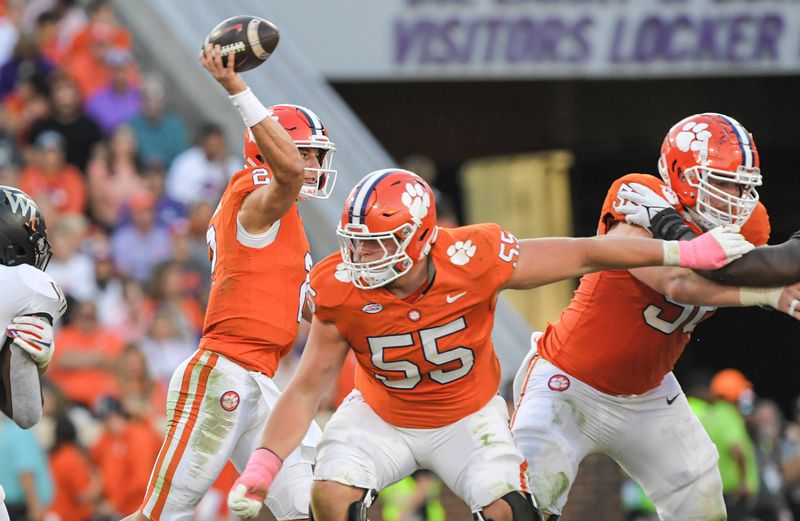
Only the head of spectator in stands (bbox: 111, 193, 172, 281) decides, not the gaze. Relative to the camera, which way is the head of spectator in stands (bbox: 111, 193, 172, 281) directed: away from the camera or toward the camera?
toward the camera

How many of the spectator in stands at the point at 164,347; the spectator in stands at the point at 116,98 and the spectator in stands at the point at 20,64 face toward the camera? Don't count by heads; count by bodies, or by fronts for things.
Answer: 3

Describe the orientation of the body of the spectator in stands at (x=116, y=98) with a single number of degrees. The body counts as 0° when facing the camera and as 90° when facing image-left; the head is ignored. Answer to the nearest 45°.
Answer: approximately 0°

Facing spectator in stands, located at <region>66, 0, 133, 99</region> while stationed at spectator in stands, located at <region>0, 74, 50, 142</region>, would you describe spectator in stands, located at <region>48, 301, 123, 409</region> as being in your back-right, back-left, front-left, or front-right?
back-right

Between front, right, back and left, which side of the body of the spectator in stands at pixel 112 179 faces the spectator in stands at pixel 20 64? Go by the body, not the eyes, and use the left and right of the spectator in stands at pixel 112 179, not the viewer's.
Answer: back

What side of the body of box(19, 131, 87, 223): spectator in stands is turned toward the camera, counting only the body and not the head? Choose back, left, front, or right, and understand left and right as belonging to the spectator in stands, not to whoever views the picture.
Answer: front

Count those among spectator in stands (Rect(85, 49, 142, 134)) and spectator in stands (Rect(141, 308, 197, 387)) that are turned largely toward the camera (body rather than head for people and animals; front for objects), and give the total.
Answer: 2

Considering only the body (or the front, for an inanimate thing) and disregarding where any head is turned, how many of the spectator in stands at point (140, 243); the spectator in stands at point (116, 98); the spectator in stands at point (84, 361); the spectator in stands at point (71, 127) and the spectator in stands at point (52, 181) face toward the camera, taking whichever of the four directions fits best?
5

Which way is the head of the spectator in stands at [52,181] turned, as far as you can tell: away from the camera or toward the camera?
toward the camera

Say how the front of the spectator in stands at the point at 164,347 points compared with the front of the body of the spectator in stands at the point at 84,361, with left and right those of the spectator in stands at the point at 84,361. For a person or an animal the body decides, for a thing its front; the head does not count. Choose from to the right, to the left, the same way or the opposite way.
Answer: the same way

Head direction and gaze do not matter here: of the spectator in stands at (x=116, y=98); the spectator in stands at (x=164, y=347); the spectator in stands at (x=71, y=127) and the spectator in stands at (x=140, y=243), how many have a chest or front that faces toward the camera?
4

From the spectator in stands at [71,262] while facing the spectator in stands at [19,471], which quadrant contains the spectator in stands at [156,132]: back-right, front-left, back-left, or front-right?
back-left

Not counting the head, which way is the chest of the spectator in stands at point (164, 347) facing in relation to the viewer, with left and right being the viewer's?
facing the viewer

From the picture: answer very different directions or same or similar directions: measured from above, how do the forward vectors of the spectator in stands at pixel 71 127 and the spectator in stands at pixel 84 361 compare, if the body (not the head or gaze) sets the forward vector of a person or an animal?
same or similar directions

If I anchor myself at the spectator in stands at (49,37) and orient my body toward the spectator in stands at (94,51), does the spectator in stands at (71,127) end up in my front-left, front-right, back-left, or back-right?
front-right

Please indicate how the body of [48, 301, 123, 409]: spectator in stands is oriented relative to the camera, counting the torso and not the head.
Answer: toward the camera

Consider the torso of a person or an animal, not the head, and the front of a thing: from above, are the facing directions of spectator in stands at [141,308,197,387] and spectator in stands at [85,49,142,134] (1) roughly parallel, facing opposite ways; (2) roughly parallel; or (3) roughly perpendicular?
roughly parallel

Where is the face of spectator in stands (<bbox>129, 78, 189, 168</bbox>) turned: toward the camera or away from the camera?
toward the camera

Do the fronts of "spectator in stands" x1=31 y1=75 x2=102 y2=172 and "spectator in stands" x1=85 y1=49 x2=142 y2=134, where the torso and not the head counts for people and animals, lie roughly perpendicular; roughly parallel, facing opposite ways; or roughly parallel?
roughly parallel
